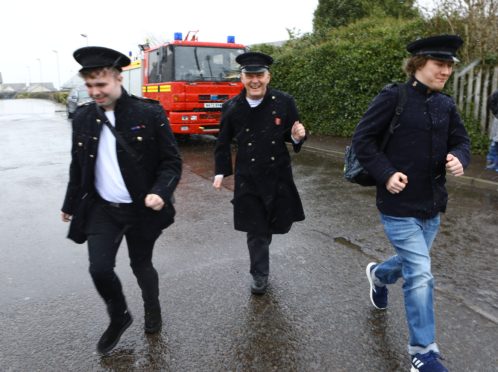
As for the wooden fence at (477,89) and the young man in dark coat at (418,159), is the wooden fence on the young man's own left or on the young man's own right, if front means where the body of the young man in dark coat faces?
on the young man's own left

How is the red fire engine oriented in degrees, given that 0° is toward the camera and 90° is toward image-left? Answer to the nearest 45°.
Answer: approximately 315°

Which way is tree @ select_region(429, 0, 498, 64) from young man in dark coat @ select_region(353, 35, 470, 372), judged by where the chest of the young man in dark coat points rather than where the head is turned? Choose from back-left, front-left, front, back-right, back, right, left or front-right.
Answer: back-left

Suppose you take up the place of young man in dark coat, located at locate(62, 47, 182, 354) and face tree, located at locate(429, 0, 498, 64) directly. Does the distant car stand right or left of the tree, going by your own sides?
left

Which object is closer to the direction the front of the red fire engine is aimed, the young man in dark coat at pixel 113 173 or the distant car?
the young man in dark coat

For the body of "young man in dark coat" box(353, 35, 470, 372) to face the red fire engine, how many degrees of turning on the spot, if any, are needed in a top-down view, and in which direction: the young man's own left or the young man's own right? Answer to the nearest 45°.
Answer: approximately 180°

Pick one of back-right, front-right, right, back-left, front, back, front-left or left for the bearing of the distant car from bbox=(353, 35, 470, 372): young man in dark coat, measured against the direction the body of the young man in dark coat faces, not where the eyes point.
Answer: back
